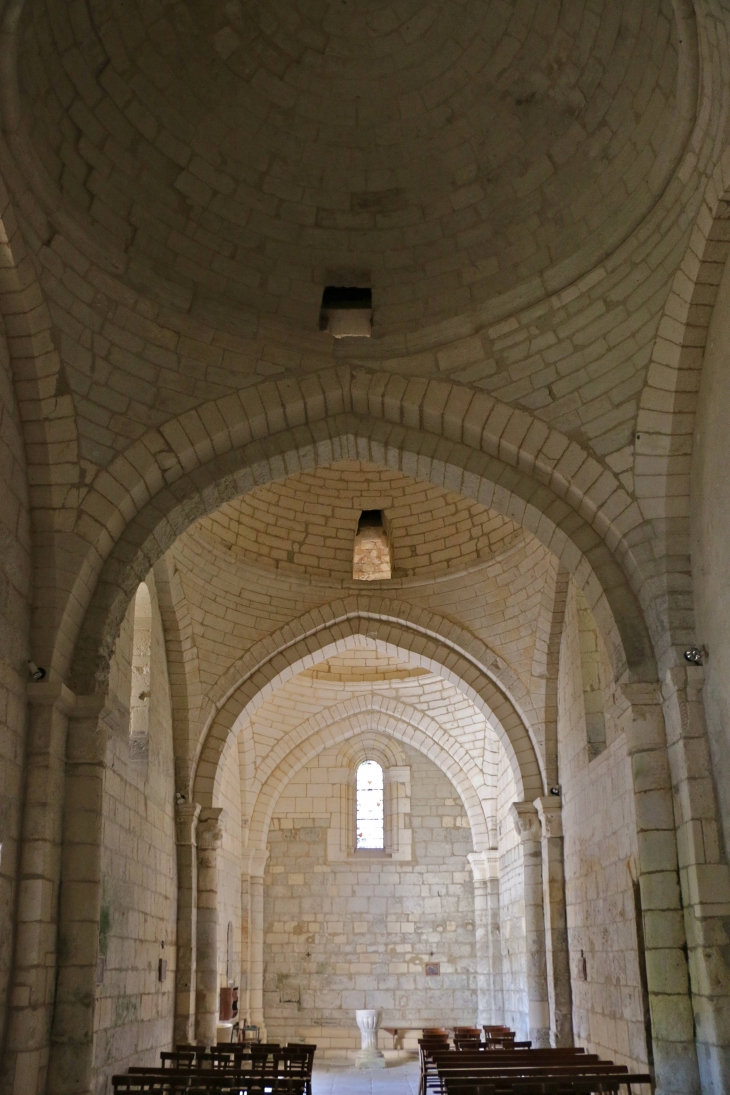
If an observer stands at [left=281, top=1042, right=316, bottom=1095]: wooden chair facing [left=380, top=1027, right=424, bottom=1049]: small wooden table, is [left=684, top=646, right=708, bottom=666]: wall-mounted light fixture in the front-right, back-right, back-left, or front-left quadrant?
back-right

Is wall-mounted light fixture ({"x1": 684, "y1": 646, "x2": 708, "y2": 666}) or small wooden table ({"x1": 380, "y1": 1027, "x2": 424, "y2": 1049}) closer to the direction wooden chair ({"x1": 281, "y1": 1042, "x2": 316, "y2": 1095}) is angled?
the small wooden table

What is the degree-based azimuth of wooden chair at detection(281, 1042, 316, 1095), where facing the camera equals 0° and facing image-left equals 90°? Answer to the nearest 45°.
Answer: approximately 180°

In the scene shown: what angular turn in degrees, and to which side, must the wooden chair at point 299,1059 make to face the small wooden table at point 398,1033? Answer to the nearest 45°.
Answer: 0° — it already faces it

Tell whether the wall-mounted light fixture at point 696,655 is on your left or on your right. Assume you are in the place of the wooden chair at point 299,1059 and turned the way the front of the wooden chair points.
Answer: on your right
